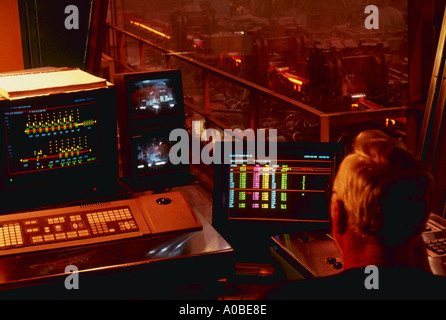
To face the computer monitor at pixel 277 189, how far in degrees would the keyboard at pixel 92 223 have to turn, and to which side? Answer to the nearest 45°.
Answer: approximately 90° to its left

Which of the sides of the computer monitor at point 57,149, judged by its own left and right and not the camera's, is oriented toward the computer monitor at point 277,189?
left

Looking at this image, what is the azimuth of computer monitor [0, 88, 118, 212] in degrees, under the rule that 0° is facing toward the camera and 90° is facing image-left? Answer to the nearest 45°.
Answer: approximately 0°

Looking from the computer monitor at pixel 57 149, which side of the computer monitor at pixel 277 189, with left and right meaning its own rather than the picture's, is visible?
right

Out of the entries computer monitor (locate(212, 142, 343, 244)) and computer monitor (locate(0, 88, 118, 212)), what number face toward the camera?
2
